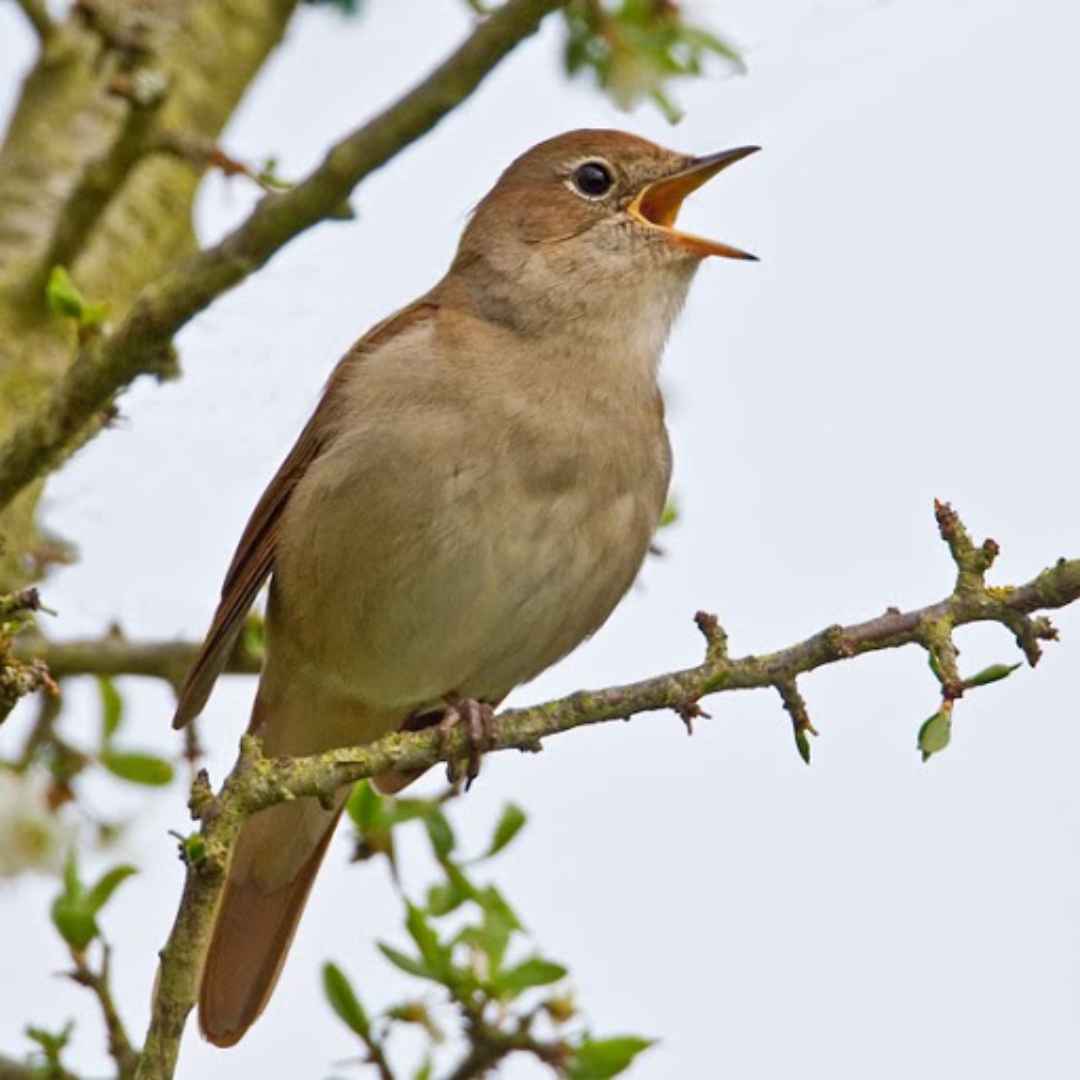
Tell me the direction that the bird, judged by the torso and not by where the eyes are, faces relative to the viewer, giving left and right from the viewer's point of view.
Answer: facing the viewer and to the right of the viewer
